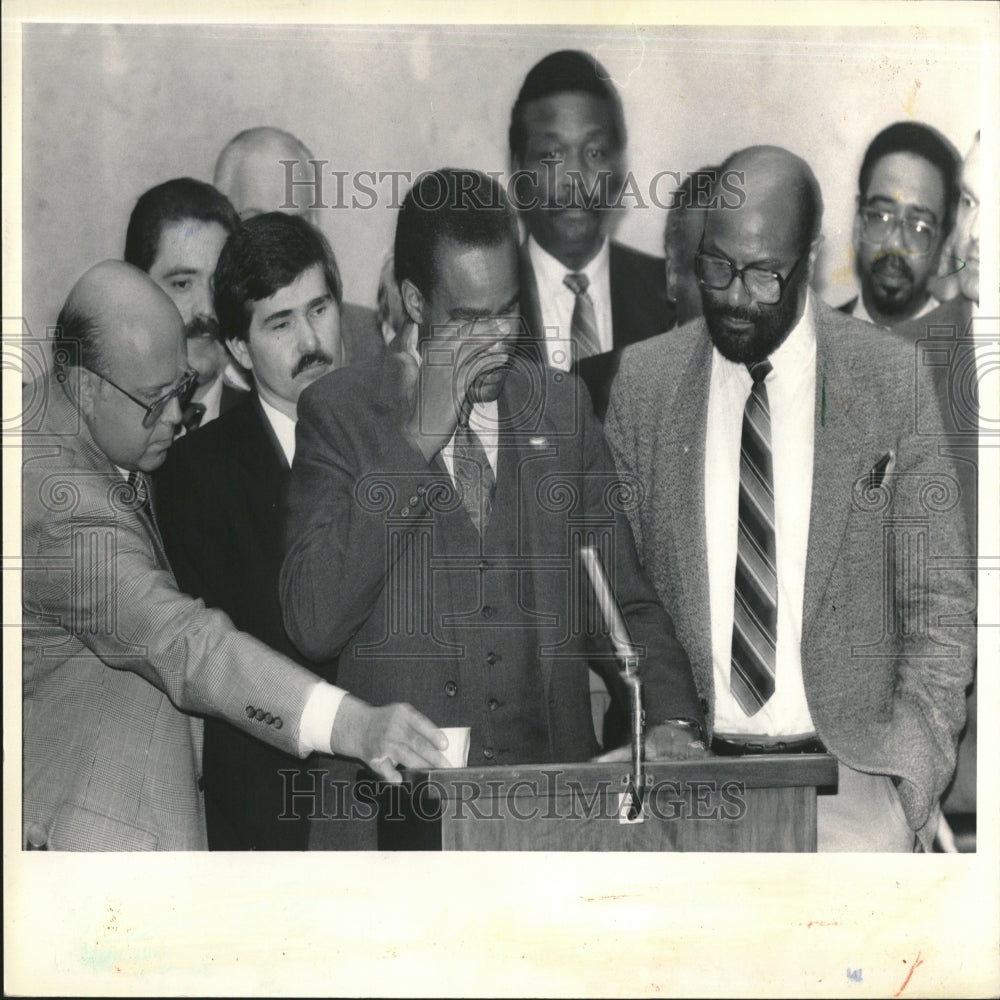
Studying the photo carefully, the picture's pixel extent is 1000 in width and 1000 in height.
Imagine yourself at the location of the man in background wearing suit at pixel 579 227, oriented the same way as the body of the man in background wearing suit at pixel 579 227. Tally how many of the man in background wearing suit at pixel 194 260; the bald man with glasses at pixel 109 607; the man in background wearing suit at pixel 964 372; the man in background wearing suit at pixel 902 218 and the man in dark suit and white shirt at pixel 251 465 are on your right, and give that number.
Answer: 3

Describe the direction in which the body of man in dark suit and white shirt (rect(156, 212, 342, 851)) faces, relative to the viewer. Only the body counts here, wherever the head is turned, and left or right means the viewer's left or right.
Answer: facing the viewer and to the right of the viewer

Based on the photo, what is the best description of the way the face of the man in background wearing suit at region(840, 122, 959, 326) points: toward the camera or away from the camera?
toward the camera

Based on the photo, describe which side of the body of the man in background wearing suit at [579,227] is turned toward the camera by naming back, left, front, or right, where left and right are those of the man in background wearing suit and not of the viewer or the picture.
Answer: front

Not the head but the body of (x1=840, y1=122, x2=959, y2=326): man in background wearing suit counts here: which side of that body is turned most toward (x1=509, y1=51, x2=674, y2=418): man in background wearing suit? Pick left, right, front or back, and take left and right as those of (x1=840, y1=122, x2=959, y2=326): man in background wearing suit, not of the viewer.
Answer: right

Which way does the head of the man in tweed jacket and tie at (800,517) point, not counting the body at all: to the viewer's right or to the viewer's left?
to the viewer's left

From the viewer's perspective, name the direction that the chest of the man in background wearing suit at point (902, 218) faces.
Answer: toward the camera

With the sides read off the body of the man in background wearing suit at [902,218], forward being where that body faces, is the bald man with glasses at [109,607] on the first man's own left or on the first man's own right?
on the first man's own right

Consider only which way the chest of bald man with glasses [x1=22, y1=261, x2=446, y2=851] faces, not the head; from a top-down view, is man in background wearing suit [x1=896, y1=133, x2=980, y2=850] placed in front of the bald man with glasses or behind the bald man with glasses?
in front

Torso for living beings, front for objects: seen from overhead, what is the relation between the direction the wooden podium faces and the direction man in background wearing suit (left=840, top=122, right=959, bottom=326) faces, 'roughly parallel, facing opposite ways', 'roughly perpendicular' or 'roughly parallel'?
roughly parallel

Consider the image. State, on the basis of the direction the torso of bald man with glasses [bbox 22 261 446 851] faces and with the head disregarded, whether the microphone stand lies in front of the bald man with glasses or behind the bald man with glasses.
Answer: in front

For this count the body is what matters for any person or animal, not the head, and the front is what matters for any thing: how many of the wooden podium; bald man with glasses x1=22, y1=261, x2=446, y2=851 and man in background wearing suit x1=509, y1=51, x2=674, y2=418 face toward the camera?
2
